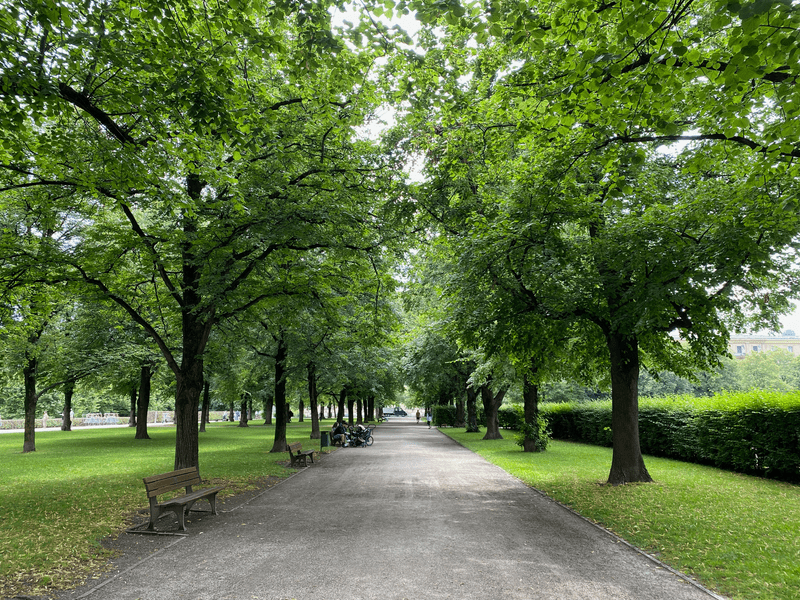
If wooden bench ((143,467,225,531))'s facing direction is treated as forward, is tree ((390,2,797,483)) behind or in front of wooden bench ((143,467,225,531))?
in front

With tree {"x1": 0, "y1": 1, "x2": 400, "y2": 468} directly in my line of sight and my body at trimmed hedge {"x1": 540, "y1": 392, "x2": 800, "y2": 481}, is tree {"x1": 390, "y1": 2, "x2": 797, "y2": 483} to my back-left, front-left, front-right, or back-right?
front-left

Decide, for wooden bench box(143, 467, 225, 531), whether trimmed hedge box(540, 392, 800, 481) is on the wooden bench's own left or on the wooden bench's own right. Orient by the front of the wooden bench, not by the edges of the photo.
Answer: on the wooden bench's own left

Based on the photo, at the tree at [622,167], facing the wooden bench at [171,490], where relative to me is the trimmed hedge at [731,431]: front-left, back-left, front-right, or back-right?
back-right

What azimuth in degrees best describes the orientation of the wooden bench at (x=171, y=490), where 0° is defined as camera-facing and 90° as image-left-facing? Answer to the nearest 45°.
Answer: approximately 315°
